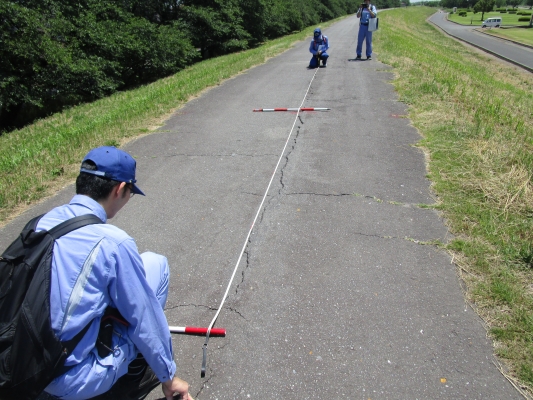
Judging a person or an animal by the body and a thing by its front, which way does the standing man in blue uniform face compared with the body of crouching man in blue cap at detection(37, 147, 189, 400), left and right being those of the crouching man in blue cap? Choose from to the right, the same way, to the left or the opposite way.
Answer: the opposite way

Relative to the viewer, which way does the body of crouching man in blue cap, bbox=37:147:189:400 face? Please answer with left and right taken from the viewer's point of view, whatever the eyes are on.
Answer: facing away from the viewer and to the right of the viewer

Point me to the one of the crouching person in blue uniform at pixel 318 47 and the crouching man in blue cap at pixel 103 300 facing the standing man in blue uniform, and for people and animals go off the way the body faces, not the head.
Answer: the crouching man in blue cap

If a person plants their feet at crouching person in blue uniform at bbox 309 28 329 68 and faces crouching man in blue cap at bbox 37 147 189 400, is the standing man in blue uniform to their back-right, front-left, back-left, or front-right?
back-left

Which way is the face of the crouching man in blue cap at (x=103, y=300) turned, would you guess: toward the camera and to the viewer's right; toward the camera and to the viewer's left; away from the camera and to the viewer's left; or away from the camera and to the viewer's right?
away from the camera and to the viewer's right

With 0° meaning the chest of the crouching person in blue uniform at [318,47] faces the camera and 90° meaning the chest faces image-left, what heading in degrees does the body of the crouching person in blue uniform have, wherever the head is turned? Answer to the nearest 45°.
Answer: approximately 0°

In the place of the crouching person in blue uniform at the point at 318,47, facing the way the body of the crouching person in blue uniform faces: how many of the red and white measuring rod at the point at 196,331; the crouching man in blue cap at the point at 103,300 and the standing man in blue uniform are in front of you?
2

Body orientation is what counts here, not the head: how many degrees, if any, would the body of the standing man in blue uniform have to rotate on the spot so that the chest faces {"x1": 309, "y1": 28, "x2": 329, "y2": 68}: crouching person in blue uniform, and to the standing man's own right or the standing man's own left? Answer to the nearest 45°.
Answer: approximately 45° to the standing man's own right

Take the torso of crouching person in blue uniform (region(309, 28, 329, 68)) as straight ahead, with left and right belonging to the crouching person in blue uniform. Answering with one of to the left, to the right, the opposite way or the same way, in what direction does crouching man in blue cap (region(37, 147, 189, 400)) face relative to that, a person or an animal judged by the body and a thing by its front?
the opposite way

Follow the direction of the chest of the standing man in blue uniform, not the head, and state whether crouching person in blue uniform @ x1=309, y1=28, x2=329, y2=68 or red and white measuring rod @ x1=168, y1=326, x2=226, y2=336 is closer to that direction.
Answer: the red and white measuring rod

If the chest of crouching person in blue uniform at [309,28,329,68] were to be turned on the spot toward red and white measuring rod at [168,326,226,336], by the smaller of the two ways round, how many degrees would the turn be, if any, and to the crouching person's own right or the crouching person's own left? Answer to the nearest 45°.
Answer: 0° — they already face it

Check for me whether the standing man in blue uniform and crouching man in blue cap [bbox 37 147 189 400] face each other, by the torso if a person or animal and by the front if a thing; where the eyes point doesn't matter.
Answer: yes

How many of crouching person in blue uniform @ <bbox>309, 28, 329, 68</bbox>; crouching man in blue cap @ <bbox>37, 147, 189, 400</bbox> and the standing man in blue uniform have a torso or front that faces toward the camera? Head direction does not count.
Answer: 2
